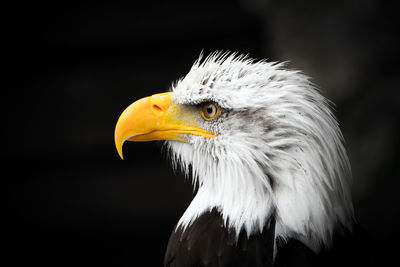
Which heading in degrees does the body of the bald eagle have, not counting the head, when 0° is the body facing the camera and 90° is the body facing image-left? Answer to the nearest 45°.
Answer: approximately 90°
